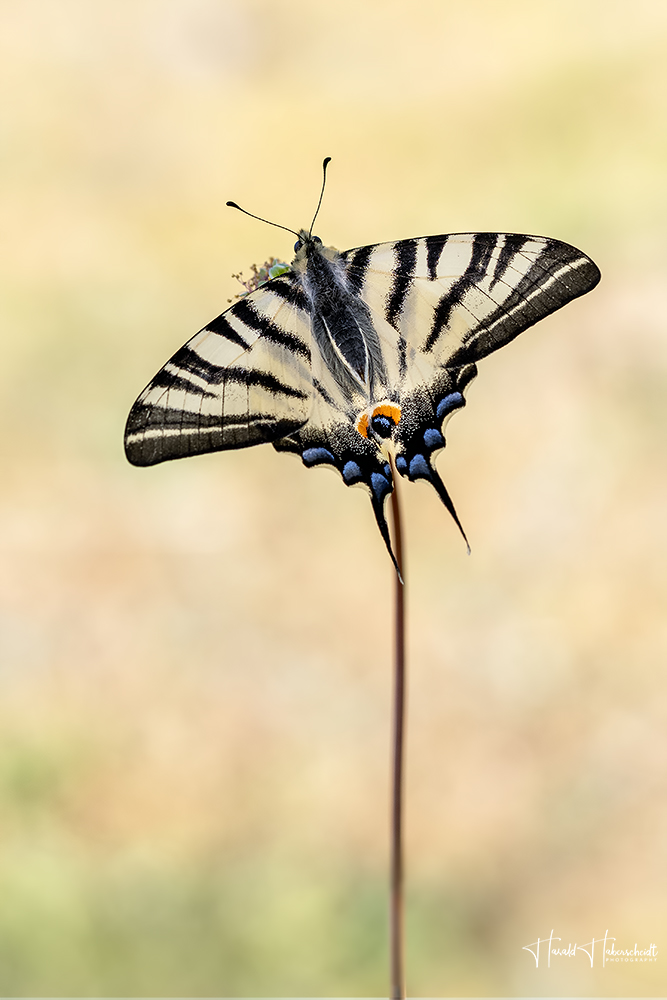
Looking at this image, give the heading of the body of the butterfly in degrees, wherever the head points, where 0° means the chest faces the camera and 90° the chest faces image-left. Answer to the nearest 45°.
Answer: approximately 180°
